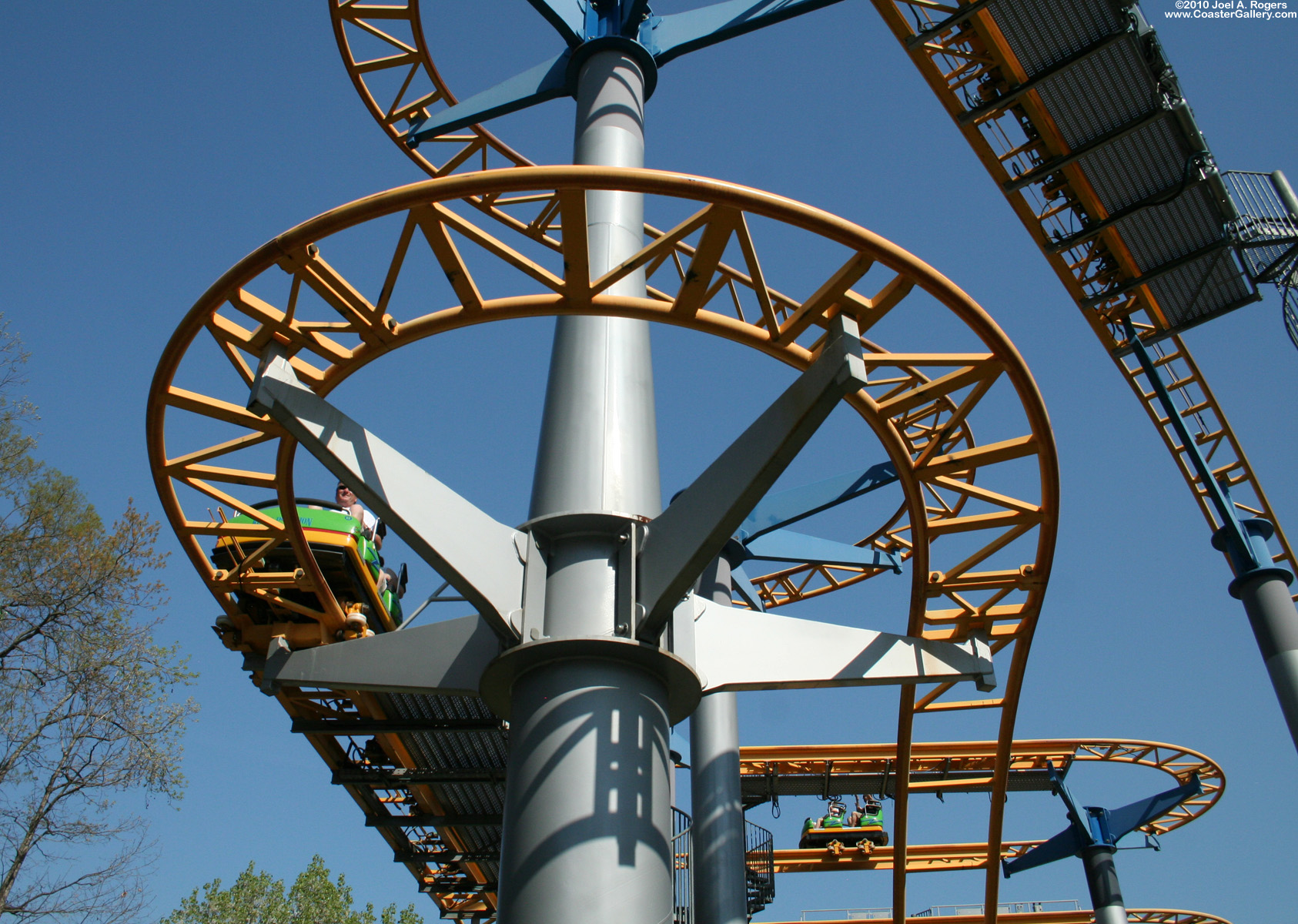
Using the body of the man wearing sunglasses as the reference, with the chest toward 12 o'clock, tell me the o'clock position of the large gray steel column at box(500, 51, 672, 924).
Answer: The large gray steel column is roughly at 10 o'clock from the man wearing sunglasses.

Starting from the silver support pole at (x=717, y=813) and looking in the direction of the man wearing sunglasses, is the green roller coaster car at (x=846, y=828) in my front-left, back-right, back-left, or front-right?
back-right

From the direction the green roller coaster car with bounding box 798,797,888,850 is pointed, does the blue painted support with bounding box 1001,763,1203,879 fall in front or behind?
behind

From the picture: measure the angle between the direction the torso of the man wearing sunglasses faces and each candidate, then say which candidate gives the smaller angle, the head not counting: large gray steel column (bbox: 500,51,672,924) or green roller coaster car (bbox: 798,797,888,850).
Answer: the large gray steel column

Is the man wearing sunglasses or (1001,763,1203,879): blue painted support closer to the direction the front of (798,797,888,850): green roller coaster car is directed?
the man wearing sunglasses

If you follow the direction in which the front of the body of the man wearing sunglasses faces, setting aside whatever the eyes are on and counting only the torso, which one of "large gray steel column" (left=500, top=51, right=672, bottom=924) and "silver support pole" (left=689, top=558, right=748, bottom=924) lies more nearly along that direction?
the large gray steel column
